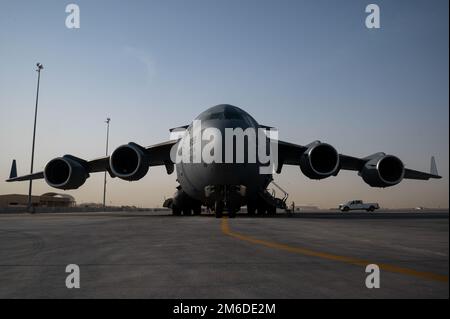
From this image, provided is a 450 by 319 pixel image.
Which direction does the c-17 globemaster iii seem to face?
toward the camera
